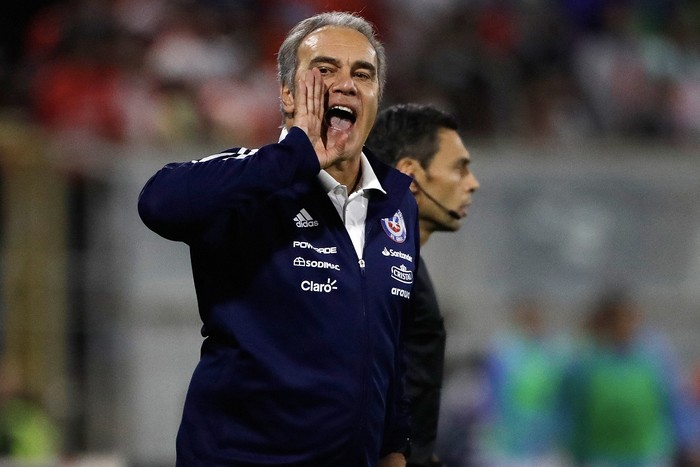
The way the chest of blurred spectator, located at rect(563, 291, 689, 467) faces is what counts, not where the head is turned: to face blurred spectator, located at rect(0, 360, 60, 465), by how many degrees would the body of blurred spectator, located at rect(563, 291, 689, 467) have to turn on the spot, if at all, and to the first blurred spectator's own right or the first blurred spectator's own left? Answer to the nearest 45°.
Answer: approximately 90° to the first blurred spectator's own right

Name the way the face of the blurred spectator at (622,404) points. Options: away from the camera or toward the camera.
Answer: toward the camera

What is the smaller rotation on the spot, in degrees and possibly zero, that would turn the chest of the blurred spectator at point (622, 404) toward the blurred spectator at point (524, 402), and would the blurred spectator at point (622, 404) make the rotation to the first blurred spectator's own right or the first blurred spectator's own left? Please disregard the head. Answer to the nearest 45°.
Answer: approximately 90° to the first blurred spectator's own right

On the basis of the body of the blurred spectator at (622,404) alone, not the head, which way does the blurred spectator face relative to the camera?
toward the camera
